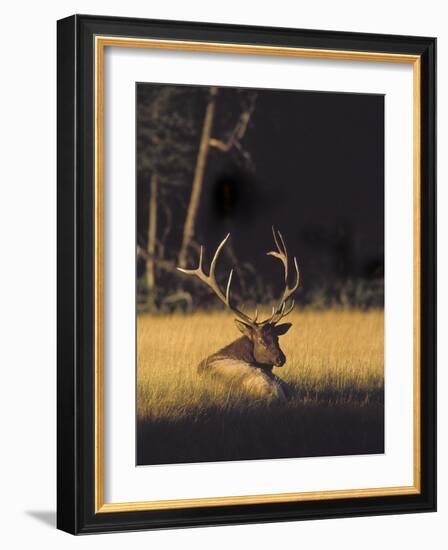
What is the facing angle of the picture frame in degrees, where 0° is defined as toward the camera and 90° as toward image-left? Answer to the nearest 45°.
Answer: approximately 315°
